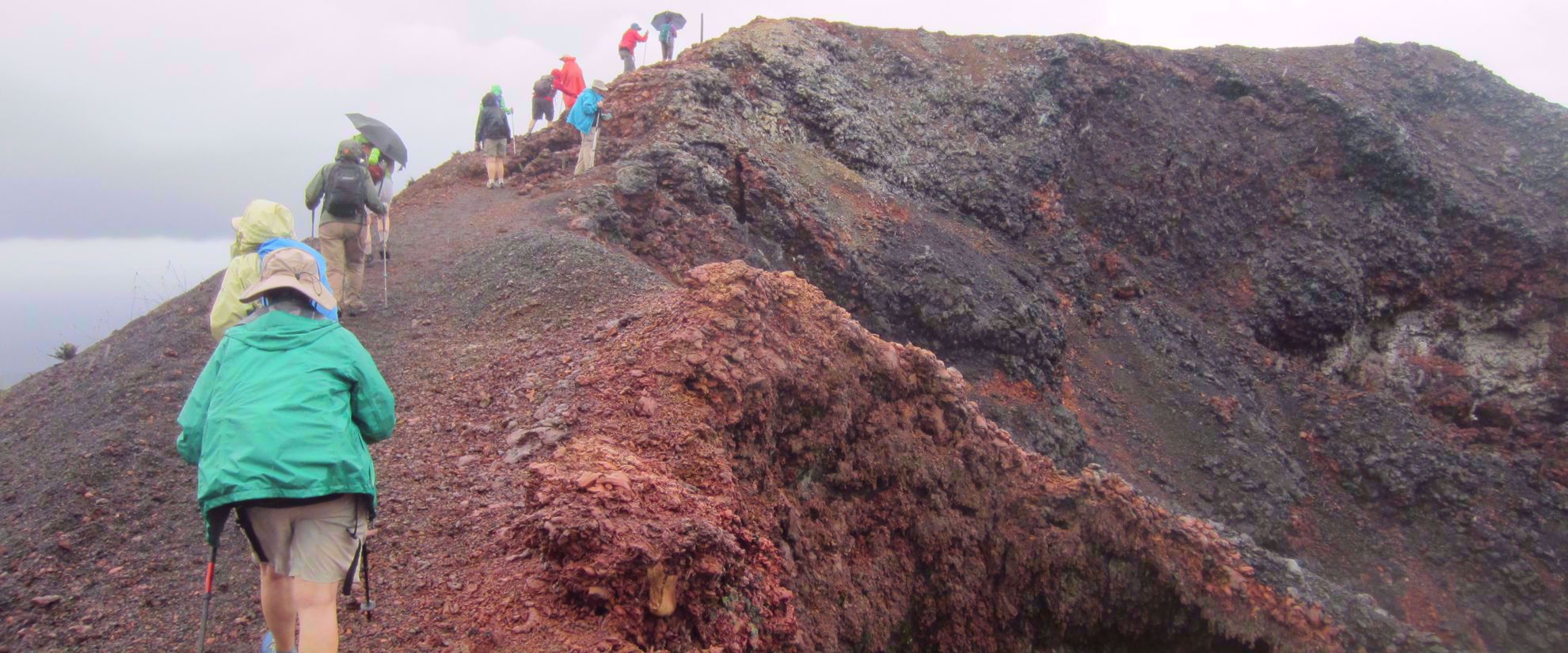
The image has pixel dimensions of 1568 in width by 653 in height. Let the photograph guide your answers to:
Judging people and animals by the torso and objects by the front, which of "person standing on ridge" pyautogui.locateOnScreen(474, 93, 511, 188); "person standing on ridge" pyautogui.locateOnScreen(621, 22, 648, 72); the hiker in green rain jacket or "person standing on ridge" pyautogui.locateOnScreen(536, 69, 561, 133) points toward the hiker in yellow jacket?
the hiker in green rain jacket

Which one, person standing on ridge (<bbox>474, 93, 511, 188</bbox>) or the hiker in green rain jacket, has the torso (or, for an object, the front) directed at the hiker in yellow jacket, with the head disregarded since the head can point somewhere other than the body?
the hiker in green rain jacket

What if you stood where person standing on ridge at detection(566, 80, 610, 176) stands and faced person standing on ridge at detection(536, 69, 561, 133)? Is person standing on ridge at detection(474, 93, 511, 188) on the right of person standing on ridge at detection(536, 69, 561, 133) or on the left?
left

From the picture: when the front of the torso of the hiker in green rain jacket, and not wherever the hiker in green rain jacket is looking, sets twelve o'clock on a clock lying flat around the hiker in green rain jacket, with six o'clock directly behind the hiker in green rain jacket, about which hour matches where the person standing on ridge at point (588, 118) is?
The person standing on ridge is roughly at 1 o'clock from the hiker in green rain jacket.

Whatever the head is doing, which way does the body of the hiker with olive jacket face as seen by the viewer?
away from the camera

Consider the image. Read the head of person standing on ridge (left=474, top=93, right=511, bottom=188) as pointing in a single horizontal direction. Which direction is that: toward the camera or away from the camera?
away from the camera

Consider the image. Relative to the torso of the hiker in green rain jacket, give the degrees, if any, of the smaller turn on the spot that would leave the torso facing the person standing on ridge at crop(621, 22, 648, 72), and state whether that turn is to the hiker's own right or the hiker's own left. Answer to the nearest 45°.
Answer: approximately 45° to the hiker's own right

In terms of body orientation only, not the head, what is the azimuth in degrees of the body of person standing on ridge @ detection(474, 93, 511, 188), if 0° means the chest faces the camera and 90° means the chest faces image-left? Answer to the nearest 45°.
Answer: approximately 180°

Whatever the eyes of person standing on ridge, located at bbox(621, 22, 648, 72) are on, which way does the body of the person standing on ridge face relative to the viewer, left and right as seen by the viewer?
facing away from the viewer and to the right of the viewer

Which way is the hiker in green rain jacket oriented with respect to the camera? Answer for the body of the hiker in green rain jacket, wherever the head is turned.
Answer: away from the camera

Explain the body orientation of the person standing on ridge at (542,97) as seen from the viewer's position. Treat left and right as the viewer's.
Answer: facing away from the viewer and to the right of the viewer

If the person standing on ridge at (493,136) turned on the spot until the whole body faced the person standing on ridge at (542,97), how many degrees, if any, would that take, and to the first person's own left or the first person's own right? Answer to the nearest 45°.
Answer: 0° — they already face them
